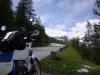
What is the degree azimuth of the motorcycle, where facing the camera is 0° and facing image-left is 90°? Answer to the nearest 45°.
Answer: approximately 225°
